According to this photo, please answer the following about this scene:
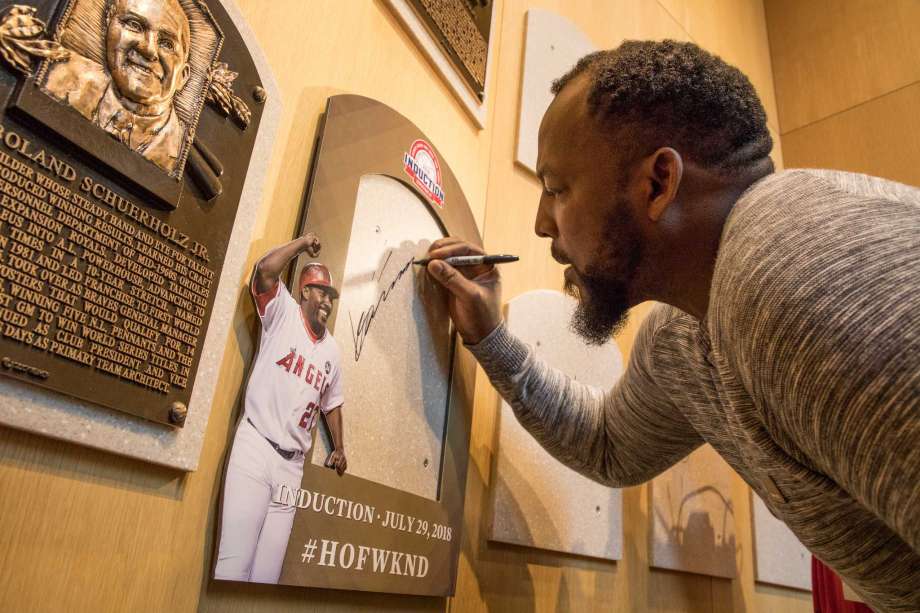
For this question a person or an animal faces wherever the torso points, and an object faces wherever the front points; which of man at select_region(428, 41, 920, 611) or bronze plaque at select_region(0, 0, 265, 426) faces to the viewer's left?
the man

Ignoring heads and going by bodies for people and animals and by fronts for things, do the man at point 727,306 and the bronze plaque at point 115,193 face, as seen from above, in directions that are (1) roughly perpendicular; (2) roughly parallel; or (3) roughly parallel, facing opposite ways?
roughly parallel, facing opposite ways

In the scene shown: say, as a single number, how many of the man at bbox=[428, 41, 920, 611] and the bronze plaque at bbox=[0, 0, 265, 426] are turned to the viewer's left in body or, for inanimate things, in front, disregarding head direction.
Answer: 1

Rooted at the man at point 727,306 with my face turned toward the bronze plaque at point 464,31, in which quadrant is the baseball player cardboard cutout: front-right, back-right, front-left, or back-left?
front-left

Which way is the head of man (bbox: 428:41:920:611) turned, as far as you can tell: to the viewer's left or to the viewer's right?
to the viewer's left

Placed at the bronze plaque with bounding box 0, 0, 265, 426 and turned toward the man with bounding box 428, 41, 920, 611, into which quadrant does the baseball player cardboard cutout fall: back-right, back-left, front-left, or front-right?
front-left

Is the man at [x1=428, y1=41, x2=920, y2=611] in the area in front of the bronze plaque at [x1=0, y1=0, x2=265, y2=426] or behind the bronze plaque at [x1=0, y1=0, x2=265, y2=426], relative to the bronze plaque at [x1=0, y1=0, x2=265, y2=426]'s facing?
in front

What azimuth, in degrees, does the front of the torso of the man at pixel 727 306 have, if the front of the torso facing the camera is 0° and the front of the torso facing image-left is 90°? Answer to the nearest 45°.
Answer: approximately 90°

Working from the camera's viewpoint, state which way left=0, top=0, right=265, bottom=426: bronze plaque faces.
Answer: facing the viewer and to the right of the viewer
